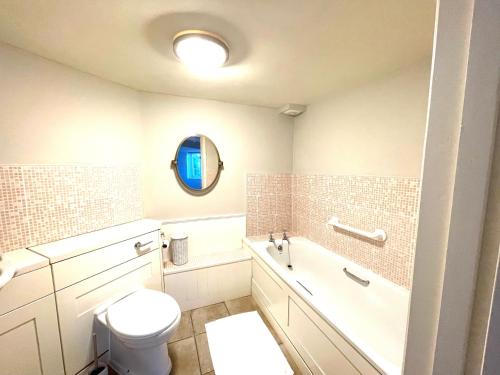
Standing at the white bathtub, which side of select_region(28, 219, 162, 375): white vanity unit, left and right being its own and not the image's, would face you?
front

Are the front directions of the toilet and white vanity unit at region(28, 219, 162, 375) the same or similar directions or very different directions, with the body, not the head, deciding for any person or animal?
same or similar directions

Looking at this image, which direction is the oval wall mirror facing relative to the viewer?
toward the camera

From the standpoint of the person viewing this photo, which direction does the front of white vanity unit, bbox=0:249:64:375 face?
facing the viewer and to the right of the viewer

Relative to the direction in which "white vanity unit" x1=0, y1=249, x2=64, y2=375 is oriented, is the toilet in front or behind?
in front

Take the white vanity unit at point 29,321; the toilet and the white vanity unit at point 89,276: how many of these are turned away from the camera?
0

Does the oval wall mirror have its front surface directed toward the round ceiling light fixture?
yes

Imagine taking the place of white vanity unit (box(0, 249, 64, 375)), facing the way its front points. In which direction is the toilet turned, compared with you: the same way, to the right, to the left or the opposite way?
the same way

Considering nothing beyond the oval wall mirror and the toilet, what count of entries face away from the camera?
0

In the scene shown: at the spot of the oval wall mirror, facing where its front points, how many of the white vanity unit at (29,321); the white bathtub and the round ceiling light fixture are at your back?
0

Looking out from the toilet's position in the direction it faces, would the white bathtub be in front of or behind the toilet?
in front
